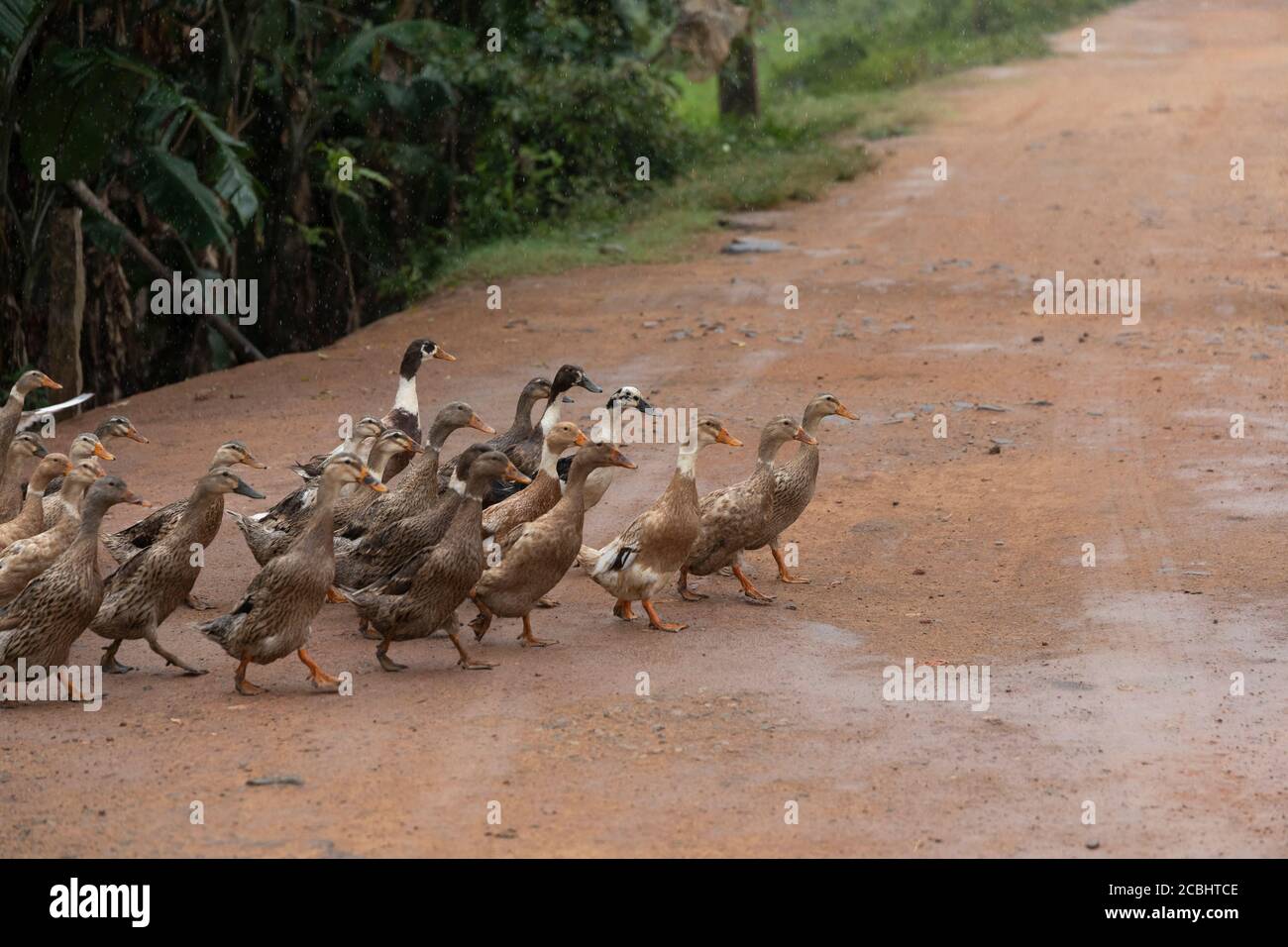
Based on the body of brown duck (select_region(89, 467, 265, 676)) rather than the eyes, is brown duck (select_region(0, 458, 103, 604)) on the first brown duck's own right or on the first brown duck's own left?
on the first brown duck's own left

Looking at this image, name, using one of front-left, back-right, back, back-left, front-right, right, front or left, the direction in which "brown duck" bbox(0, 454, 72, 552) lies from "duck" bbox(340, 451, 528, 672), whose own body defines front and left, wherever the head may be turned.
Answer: back-left

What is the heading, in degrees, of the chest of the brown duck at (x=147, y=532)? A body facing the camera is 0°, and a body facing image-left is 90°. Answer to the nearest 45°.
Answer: approximately 270°

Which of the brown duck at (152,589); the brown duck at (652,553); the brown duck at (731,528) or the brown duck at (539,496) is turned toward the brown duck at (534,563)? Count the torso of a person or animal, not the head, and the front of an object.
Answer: the brown duck at (152,589)

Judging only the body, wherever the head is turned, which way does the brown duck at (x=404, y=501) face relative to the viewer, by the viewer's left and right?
facing to the right of the viewer

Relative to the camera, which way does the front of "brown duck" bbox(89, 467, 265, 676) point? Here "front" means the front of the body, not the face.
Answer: to the viewer's right

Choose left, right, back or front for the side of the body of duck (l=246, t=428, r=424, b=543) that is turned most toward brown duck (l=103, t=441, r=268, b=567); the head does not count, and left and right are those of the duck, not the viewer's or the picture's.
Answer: back

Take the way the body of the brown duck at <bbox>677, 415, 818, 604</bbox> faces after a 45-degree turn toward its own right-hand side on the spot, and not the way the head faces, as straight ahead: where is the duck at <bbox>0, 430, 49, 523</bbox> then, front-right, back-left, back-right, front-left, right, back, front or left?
back-right

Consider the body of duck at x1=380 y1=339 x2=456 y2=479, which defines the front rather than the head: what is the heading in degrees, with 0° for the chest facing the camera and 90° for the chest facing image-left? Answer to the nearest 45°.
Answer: approximately 270°

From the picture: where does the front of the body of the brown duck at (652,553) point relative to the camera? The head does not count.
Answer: to the viewer's right

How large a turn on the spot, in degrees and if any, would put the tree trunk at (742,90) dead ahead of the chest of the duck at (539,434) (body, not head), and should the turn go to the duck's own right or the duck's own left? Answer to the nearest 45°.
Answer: approximately 90° to the duck's own left

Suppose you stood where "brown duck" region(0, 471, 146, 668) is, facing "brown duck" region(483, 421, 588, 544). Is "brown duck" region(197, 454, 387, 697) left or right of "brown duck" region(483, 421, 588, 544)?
right
